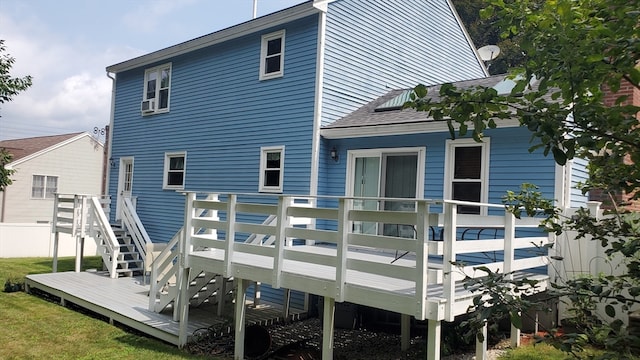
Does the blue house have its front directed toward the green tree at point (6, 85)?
no

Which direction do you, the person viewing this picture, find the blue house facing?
facing away from the viewer and to the right of the viewer

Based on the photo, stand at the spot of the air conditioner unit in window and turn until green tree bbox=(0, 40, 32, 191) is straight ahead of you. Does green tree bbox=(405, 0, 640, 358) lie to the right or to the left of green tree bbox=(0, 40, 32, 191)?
left

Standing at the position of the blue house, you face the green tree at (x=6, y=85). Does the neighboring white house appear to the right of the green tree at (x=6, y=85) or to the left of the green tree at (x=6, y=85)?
right

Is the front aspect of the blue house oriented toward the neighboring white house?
no

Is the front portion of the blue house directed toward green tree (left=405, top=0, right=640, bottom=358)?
no
